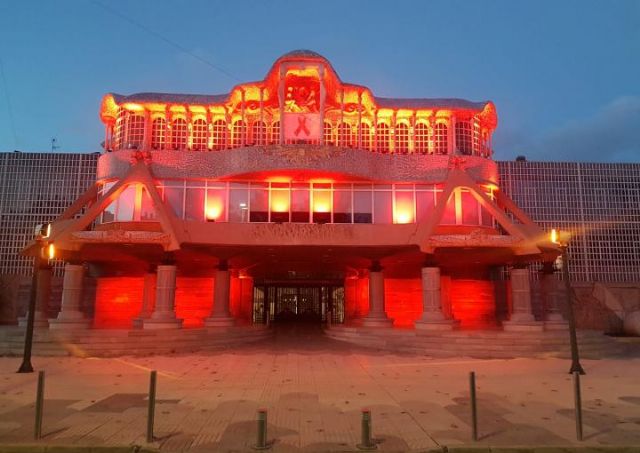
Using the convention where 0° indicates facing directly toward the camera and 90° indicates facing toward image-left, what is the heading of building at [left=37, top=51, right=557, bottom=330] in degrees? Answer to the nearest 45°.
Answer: approximately 0°

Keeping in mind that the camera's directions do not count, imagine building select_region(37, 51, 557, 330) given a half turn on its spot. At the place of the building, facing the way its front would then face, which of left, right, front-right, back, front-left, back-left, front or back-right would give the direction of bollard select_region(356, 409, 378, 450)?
back

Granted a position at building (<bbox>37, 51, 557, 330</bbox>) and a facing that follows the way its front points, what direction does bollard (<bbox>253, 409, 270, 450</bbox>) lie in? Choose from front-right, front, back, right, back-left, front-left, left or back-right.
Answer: front
